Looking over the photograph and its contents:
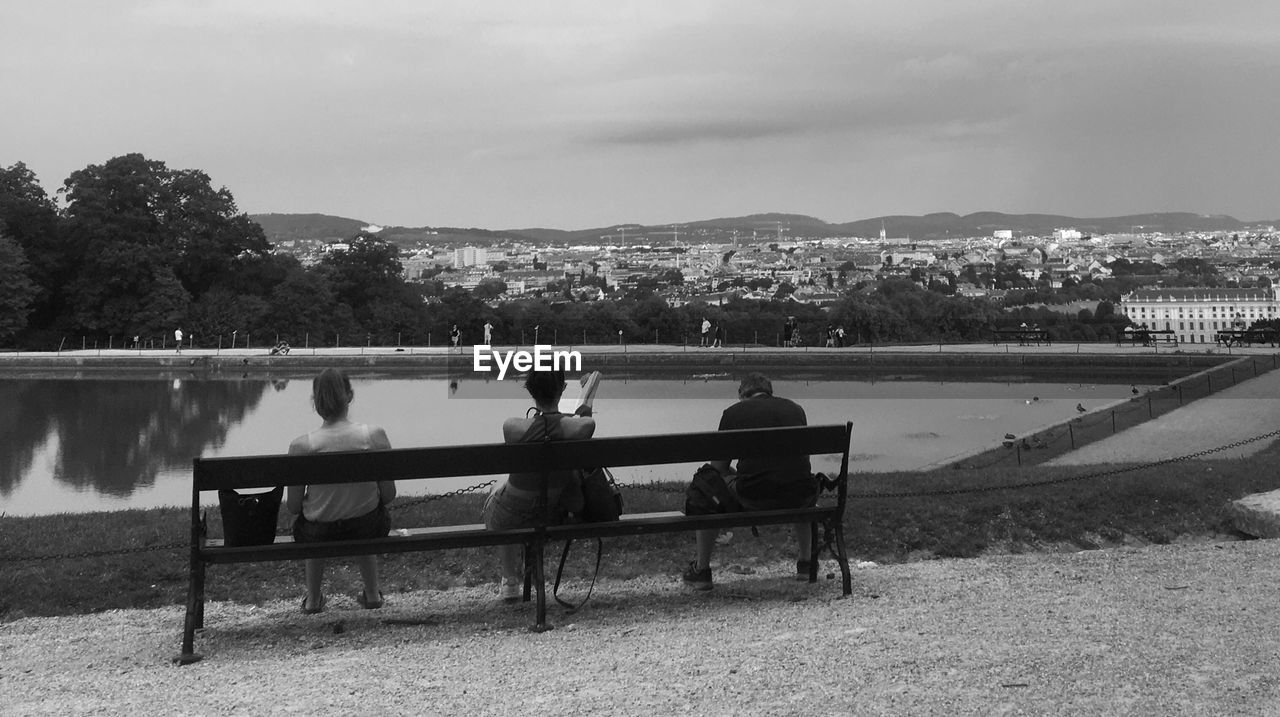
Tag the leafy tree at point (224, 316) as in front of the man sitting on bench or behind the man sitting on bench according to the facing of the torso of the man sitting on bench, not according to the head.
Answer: in front

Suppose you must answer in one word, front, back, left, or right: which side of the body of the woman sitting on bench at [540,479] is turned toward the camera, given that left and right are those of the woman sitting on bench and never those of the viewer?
back

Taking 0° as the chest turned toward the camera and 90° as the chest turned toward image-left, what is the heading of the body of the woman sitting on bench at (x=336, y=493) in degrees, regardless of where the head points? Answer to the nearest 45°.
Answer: approximately 180°

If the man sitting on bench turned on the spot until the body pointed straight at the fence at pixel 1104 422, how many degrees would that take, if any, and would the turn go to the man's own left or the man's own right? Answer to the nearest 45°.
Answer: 0° — they already face it

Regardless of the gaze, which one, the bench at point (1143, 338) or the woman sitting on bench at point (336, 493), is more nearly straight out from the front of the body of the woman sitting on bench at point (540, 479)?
the bench

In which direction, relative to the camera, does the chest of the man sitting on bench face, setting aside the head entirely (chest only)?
away from the camera

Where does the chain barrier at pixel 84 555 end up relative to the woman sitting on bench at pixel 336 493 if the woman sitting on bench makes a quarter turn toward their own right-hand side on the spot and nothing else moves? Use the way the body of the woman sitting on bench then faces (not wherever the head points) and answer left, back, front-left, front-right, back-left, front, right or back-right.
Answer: back-left

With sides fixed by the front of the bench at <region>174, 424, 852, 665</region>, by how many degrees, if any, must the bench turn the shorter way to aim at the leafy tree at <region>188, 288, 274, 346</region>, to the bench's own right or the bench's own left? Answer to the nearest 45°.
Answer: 0° — it already faces it

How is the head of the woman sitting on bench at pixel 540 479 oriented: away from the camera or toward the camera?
away from the camera

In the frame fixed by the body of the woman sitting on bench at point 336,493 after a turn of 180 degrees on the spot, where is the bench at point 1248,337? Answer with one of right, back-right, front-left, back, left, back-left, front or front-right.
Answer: back-left

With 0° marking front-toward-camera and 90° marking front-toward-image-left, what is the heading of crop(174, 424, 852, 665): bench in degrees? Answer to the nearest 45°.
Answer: approximately 180°

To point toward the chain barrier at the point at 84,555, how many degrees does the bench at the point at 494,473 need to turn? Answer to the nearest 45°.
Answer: approximately 45° to its left

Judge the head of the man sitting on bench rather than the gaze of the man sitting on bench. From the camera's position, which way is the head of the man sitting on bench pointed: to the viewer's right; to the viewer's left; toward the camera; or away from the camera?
away from the camera
